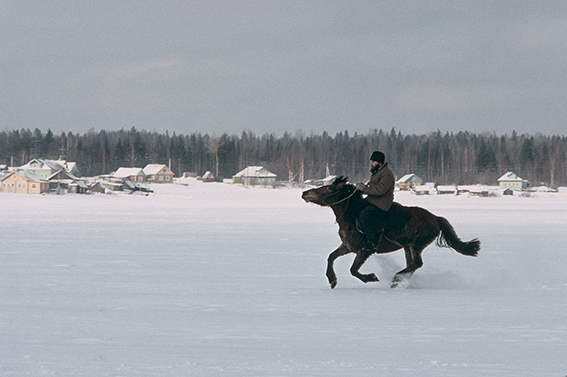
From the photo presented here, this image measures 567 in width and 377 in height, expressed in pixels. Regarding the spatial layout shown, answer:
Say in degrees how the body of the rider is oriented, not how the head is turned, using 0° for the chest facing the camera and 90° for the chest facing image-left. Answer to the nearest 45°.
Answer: approximately 90°

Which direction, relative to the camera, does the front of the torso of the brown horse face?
to the viewer's left
